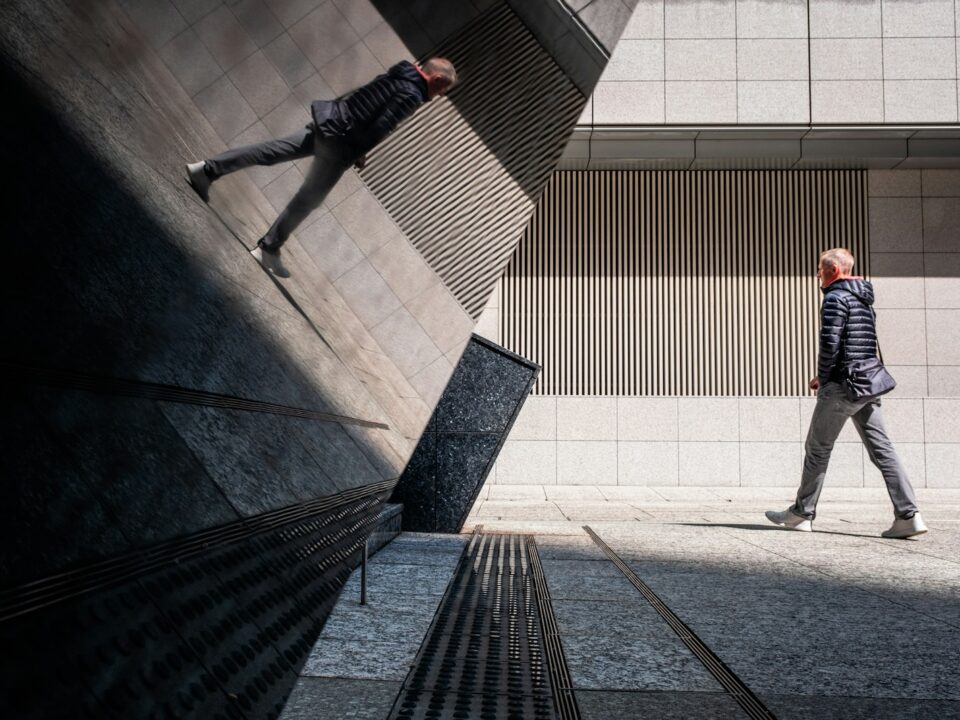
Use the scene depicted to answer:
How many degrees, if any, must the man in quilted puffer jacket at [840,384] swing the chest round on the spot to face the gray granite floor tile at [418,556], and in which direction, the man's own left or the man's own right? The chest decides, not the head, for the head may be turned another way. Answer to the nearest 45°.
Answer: approximately 45° to the man's own left

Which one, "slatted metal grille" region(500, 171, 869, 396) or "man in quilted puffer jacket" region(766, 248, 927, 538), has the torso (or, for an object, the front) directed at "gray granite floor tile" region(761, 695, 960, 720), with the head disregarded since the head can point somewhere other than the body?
the slatted metal grille

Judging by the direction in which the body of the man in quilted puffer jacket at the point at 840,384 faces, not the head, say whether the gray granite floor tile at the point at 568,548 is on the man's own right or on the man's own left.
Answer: on the man's own left

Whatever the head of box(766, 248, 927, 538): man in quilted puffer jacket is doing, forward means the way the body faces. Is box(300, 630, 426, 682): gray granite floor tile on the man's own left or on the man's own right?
on the man's own left

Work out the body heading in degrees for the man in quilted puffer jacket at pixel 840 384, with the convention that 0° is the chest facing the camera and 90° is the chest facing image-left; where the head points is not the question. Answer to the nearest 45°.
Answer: approximately 90°

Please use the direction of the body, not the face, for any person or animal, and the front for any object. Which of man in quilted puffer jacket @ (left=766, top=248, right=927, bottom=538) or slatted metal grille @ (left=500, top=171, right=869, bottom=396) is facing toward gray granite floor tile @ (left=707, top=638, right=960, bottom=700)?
the slatted metal grille

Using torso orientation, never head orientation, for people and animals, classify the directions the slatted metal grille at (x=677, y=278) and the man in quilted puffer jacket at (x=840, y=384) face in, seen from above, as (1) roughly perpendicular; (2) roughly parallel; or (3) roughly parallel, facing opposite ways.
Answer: roughly perpendicular

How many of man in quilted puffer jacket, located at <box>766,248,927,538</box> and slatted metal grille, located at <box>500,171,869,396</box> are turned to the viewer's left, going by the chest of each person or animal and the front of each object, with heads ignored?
1

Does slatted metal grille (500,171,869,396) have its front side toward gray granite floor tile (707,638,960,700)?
yes

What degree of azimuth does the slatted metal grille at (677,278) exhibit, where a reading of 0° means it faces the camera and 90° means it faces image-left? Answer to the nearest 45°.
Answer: approximately 0°
